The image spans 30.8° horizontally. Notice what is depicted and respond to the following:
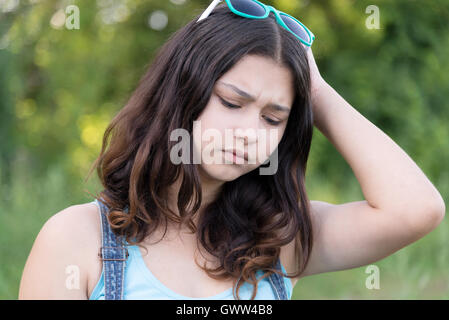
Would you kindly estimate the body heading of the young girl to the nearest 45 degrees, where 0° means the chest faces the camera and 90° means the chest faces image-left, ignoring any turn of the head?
approximately 315°
